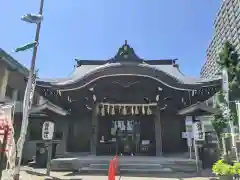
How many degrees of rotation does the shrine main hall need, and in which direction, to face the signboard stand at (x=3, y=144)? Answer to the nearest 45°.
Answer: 0° — it already faces it

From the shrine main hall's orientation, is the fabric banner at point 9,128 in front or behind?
in front

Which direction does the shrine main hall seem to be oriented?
toward the camera

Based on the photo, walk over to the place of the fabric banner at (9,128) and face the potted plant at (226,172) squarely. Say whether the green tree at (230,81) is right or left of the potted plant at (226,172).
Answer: left

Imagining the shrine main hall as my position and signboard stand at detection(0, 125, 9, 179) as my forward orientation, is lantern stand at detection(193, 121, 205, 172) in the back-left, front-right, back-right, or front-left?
front-left

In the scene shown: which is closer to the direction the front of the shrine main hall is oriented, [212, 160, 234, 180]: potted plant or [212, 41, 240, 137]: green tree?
the potted plant

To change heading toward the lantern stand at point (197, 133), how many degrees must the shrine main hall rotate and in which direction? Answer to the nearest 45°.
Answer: approximately 45° to its left

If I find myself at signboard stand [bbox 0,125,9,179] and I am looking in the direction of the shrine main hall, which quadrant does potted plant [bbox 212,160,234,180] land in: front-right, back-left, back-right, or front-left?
front-right

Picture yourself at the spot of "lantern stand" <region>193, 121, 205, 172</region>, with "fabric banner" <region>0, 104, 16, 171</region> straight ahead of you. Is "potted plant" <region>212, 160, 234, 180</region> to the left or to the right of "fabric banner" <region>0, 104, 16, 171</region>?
left

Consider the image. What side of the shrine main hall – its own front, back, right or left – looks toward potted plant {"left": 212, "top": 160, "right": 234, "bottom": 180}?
front
